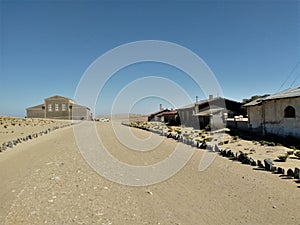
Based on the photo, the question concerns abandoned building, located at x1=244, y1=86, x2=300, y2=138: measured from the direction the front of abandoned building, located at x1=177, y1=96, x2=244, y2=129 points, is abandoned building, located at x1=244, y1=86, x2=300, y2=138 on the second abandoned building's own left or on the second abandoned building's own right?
on the second abandoned building's own left

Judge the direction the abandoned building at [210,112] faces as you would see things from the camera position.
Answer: facing the viewer and to the left of the viewer
